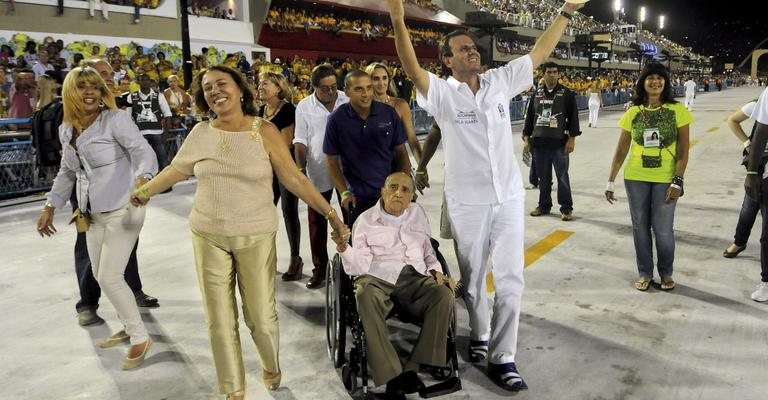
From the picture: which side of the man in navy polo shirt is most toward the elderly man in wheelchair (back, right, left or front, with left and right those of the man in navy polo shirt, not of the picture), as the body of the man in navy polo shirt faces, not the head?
front

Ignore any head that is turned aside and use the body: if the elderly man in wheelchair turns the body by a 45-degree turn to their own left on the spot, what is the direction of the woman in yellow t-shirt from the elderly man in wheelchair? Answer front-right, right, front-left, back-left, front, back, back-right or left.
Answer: left

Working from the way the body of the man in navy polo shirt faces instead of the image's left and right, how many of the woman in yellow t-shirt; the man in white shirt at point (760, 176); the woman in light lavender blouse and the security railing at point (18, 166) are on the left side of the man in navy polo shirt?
2

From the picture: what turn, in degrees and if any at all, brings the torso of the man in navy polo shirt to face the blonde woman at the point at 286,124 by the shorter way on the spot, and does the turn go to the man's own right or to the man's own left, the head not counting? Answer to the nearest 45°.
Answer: approximately 135° to the man's own right

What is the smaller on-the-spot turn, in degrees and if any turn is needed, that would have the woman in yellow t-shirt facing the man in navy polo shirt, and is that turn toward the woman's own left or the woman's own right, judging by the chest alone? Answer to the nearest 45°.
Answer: approximately 45° to the woman's own right

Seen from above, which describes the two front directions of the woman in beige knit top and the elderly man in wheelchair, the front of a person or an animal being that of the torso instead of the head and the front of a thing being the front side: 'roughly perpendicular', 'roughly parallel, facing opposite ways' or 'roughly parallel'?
roughly parallel

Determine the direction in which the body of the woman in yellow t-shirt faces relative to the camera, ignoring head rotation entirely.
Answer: toward the camera

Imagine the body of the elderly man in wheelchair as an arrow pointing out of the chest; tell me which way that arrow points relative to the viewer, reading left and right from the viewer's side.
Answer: facing the viewer

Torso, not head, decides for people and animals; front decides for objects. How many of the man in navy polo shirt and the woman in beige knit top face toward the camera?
2

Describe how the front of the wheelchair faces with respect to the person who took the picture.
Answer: facing the viewer and to the right of the viewer

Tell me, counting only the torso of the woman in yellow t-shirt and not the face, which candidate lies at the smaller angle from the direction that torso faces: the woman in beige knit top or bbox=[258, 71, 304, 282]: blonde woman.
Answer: the woman in beige knit top

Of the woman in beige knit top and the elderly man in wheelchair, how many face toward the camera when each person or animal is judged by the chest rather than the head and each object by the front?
2

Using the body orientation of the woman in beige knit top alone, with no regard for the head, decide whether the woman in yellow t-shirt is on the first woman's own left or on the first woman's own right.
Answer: on the first woman's own left

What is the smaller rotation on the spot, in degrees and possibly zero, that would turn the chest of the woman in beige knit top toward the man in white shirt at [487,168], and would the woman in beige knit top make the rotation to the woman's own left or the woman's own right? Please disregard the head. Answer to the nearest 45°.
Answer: approximately 90° to the woman's own left

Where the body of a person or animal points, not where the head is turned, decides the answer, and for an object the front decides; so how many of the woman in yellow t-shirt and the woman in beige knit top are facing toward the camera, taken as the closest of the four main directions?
2

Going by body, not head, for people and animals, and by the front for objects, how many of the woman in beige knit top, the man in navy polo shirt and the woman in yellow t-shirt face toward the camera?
3

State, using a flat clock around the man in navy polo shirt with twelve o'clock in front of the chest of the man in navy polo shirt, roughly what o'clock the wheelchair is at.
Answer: The wheelchair is roughly at 12 o'clock from the man in navy polo shirt.
